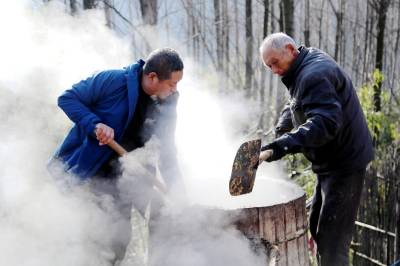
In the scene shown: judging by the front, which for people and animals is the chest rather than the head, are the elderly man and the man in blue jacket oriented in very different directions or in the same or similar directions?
very different directions

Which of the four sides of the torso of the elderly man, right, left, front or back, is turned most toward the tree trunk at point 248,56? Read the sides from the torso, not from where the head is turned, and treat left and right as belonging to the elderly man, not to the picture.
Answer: right

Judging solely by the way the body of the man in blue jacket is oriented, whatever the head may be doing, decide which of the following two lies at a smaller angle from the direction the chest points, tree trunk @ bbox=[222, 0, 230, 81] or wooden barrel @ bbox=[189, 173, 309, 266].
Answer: the wooden barrel

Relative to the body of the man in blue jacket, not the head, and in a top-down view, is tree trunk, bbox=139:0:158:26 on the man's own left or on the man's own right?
on the man's own left

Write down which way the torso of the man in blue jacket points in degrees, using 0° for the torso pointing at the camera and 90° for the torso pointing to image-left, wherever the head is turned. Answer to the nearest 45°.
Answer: approximately 315°

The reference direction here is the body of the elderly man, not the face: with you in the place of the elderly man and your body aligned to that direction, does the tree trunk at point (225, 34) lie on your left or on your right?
on your right

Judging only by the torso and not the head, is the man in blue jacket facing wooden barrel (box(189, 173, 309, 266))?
yes

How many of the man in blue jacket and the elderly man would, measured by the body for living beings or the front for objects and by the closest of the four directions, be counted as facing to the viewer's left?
1

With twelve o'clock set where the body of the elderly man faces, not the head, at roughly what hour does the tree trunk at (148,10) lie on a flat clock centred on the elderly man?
The tree trunk is roughly at 2 o'clock from the elderly man.

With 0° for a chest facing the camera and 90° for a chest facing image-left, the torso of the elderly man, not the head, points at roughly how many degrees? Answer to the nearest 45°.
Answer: approximately 90°
